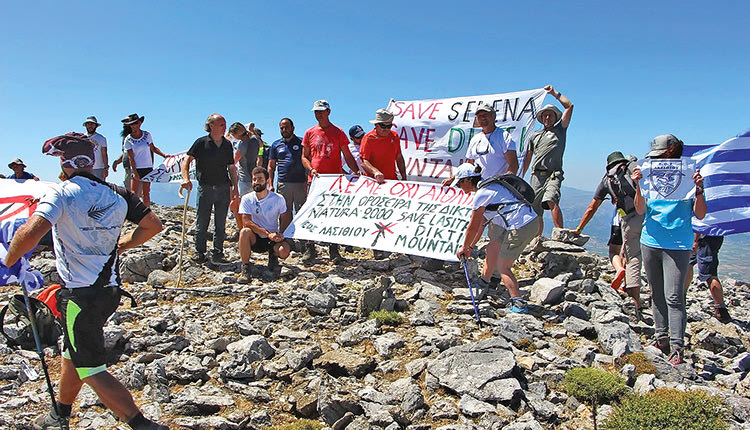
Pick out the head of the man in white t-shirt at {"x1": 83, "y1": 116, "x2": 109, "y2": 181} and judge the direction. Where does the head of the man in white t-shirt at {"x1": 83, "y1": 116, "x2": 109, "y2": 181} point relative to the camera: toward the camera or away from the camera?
toward the camera

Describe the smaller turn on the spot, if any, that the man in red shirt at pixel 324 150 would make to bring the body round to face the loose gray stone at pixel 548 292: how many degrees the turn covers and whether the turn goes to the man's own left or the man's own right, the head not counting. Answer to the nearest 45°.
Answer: approximately 45° to the man's own left

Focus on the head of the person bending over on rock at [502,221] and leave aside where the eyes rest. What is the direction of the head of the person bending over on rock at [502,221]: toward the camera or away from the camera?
toward the camera

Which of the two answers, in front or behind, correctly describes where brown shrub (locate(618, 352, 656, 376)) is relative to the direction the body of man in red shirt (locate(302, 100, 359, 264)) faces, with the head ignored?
in front

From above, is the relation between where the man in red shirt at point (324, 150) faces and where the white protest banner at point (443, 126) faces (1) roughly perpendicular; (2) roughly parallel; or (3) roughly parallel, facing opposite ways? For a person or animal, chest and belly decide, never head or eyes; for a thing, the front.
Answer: roughly parallel

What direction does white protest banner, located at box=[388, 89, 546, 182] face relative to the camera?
toward the camera

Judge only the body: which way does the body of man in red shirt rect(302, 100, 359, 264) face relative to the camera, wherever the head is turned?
toward the camera

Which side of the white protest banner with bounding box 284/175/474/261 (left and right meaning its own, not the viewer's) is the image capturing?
front

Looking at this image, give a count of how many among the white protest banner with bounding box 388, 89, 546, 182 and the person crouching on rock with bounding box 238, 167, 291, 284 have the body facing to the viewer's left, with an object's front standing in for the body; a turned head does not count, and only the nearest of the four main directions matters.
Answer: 0

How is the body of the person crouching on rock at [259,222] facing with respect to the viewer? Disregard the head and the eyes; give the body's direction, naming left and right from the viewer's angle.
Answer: facing the viewer

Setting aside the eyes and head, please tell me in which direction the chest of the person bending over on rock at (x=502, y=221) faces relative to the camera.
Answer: to the viewer's left

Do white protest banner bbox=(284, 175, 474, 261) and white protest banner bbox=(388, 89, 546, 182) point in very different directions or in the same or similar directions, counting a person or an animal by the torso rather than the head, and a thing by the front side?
same or similar directions

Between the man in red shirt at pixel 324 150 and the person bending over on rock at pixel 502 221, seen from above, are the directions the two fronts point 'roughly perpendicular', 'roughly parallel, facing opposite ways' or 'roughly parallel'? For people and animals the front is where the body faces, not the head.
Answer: roughly perpendicular

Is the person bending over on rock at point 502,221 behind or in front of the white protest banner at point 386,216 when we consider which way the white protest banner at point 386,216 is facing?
in front

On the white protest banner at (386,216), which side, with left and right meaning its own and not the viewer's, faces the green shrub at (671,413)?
front

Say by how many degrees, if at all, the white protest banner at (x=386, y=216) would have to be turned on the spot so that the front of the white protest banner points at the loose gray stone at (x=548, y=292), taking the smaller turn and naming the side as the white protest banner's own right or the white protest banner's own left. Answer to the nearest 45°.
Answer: approximately 45° to the white protest banner's own left

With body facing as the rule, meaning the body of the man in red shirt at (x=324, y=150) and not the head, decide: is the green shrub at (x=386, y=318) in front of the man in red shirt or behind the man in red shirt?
in front

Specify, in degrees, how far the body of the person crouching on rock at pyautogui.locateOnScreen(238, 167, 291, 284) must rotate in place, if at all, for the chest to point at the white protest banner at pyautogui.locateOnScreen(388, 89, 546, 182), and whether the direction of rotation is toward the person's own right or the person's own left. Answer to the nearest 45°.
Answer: approximately 90° to the person's own left
